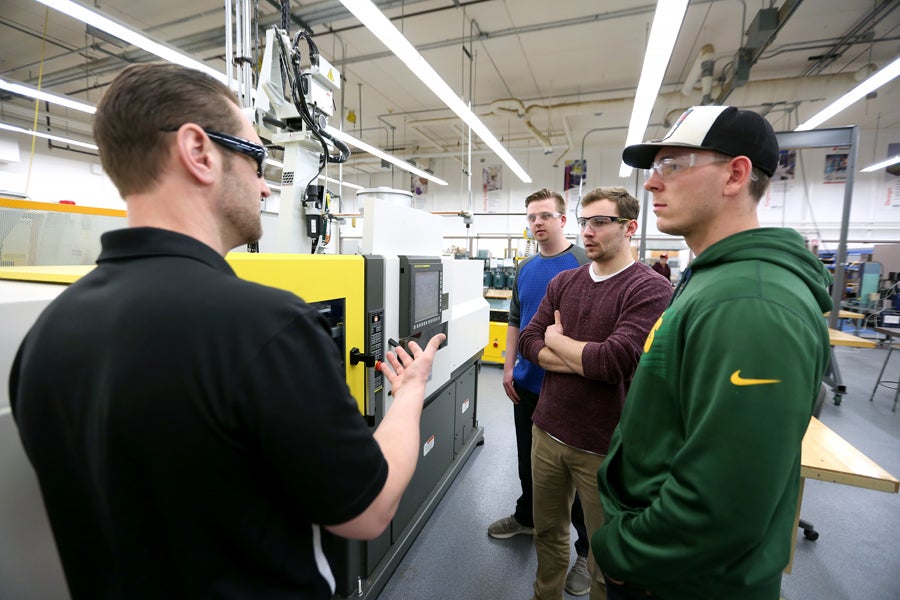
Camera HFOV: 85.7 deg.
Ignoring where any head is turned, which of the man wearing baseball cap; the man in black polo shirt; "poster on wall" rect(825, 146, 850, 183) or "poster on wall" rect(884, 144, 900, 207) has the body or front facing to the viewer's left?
the man wearing baseball cap

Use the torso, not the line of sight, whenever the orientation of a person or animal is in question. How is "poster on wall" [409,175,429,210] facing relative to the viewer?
toward the camera

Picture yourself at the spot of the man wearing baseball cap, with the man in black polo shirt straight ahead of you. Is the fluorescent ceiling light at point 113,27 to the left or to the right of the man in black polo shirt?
right

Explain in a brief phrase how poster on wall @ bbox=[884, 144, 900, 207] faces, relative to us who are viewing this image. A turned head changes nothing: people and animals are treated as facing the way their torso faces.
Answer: facing the viewer

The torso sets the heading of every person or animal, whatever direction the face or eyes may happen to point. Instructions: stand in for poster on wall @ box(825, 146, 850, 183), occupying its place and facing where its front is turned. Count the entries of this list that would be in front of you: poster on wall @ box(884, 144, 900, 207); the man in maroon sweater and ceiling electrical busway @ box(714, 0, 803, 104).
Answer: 2

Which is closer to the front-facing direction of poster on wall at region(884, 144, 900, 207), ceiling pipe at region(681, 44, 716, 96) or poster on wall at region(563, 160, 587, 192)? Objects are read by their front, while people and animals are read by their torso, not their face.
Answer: the ceiling pipe

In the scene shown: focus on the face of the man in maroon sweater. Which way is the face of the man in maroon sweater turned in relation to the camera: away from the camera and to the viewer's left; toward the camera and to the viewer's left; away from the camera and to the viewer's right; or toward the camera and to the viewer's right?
toward the camera and to the viewer's left

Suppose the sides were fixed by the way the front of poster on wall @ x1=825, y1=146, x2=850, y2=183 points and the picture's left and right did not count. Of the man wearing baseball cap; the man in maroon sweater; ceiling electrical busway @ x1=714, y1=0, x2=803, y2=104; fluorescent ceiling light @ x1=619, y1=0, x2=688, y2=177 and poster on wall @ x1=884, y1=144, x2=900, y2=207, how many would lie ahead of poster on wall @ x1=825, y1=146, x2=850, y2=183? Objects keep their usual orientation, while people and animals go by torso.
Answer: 4

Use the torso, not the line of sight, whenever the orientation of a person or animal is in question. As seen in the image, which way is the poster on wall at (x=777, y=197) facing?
toward the camera

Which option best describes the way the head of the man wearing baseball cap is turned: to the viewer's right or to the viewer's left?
to the viewer's left

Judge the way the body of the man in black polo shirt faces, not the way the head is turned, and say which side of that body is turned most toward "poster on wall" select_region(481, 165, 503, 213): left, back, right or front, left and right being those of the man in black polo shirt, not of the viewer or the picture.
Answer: front

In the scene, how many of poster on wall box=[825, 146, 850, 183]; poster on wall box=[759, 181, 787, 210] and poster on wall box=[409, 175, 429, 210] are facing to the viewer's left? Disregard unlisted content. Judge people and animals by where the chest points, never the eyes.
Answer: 0

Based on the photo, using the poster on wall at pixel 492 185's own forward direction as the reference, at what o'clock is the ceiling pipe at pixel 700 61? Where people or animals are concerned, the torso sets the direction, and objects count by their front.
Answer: The ceiling pipe is roughly at 11 o'clock from the poster on wall.

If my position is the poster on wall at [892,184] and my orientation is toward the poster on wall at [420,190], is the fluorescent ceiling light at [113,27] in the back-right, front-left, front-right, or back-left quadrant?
front-left

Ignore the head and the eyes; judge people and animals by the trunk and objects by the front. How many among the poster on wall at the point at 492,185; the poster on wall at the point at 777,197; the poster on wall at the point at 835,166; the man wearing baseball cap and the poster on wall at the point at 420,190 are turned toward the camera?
4

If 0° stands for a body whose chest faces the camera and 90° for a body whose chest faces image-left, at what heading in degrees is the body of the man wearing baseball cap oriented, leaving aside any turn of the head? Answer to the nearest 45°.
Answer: approximately 90°
